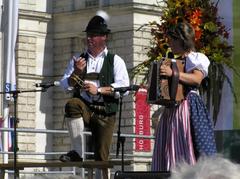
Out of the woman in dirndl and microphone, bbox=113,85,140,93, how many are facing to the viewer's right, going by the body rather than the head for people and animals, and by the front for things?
1

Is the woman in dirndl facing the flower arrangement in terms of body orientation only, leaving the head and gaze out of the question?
no

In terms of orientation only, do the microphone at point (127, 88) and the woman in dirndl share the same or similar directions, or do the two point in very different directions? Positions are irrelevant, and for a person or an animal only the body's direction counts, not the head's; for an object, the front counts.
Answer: very different directions

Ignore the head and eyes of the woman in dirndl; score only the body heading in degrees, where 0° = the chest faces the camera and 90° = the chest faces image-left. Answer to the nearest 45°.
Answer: approximately 90°

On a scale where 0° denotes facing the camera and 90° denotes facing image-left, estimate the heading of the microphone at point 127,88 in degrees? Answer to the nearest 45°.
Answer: approximately 270°

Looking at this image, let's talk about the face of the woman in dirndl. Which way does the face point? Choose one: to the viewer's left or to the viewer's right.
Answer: to the viewer's left

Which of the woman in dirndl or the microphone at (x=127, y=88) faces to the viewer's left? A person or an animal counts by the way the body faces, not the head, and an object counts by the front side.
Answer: the woman in dirndl

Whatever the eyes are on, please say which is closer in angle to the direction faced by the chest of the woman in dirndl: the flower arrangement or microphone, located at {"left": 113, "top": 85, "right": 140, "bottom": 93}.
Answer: the microphone
